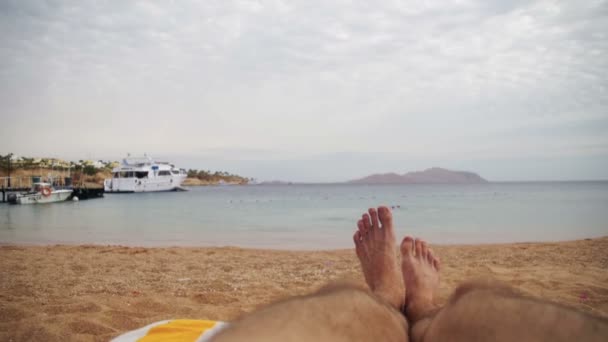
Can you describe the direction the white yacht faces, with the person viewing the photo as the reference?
facing to the right of the viewer

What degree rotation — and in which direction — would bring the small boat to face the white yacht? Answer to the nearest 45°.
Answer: approximately 45° to its left

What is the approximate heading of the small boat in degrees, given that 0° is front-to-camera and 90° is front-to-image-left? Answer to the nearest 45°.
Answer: approximately 270°

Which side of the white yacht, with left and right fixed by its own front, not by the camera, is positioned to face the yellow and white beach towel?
right
